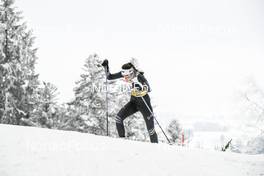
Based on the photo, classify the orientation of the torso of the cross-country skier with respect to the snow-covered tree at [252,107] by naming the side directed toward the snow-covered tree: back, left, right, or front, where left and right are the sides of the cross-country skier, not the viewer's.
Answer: back

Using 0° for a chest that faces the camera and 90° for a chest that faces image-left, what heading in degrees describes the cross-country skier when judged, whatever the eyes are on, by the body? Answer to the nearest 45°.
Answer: approximately 45°

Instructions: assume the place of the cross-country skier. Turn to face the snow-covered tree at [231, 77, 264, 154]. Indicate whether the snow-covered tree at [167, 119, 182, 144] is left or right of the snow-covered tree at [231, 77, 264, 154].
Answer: left

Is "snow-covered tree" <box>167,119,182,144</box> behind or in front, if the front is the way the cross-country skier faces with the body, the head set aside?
behind

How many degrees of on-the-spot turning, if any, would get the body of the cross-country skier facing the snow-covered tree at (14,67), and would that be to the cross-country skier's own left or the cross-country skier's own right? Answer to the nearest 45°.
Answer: approximately 90° to the cross-country skier's own right

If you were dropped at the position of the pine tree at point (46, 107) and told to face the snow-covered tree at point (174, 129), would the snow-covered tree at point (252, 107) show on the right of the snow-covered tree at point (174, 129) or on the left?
right

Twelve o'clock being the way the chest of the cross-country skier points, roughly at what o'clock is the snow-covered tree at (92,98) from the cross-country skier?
The snow-covered tree is roughly at 4 o'clock from the cross-country skier.
